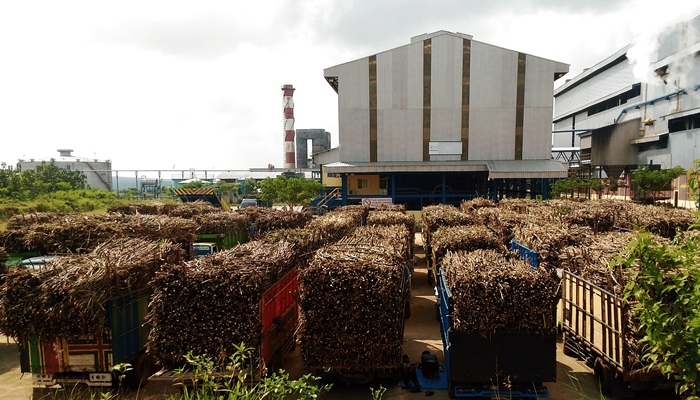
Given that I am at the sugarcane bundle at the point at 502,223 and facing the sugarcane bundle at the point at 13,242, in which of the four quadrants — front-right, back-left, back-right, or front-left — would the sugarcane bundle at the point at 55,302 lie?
front-left

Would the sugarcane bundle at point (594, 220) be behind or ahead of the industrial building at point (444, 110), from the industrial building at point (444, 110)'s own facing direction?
ahead

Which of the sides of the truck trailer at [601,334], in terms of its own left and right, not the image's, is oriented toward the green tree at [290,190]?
front

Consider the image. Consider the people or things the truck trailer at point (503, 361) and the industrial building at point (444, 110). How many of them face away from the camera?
1

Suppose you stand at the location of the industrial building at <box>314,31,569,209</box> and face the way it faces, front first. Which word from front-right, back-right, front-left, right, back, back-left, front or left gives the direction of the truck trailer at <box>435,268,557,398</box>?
front

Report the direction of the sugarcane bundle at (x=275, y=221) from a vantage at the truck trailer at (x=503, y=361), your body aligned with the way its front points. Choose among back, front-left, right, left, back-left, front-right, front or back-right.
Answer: front-left

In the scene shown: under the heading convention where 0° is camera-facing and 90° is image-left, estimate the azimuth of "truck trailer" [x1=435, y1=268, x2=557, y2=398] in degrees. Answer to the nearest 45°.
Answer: approximately 180°

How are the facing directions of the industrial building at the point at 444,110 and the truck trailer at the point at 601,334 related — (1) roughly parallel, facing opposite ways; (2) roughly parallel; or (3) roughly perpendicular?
roughly parallel, facing opposite ways

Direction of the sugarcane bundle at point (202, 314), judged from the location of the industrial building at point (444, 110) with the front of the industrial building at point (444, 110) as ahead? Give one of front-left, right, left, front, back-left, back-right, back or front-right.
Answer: front

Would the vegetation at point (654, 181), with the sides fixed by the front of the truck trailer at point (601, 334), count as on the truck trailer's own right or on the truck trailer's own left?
on the truck trailer's own right

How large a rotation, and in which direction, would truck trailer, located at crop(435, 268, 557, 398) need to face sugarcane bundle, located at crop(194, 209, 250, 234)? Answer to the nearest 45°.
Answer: approximately 45° to its left

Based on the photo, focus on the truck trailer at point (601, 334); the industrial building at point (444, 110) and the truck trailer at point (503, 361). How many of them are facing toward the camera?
1

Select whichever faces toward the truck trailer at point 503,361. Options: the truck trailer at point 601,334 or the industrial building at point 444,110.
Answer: the industrial building

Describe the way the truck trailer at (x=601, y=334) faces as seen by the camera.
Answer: facing away from the viewer and to the left of the viewer

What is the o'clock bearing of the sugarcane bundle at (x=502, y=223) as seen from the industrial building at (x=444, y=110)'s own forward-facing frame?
The sugarcane bundle is roughly at 12 o'clock from the industrial building.

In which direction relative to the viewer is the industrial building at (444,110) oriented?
toward the camera

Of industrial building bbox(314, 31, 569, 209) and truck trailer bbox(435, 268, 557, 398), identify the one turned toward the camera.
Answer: the industrial building

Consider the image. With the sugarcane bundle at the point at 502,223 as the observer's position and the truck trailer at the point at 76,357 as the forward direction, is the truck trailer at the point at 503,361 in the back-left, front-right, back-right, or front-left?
front-left
